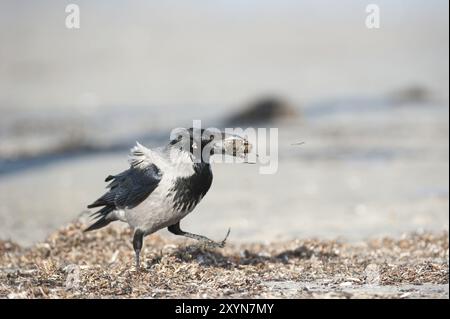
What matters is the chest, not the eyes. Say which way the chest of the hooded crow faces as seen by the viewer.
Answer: to the viewer's right

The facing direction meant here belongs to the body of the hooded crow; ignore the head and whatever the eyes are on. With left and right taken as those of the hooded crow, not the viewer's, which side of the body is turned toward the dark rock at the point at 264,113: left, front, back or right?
left
